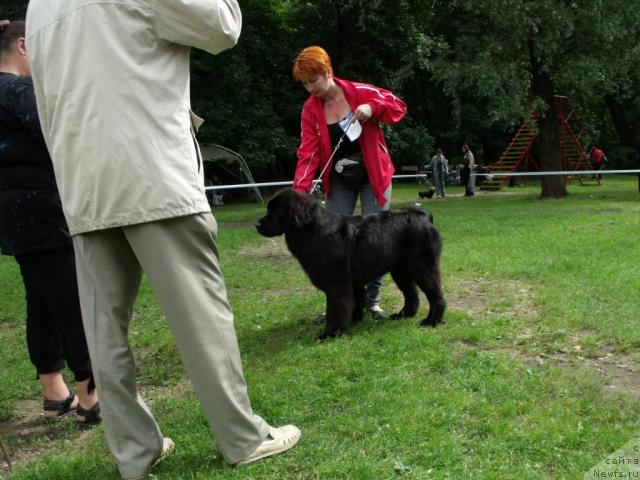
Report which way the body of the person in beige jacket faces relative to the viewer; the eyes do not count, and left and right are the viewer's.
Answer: facing away from the viewer and to the right of the viewer

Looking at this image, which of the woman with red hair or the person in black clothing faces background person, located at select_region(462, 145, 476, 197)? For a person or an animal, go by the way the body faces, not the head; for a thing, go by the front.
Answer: the person in black clothing

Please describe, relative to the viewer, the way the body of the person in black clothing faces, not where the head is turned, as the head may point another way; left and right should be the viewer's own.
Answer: facing away from the viewer and to the right of the viewer

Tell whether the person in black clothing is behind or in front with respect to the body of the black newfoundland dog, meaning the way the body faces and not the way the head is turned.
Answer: in front

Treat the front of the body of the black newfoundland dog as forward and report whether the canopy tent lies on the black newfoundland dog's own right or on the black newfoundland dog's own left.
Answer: on the black newfoundland dog's own right

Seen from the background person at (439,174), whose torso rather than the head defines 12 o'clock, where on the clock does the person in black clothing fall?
The person in black clothing is roughly at 12 o'clock from the background person.

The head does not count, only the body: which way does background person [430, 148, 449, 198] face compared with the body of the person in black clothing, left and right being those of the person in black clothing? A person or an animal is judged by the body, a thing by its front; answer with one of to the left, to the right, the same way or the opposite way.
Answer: the opposite way

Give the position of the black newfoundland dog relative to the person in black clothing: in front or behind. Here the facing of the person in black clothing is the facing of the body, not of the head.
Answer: in front

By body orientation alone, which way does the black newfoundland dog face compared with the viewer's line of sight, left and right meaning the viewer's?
facing to the left of the viewer

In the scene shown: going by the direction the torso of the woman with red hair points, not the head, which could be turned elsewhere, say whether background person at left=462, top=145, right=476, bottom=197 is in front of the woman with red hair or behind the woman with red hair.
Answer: behind

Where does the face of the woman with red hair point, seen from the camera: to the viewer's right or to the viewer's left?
to the viewer's left

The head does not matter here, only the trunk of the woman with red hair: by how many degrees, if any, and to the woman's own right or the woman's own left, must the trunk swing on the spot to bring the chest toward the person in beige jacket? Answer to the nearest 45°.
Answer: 0° — they already face them

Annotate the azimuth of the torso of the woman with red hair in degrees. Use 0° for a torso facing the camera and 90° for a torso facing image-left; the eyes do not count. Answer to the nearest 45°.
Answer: approximately 0°

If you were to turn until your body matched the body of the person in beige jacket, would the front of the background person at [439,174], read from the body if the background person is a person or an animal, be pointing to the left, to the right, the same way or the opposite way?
the opposite way
